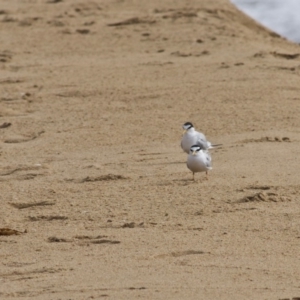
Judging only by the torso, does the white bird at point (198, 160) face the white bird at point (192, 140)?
no

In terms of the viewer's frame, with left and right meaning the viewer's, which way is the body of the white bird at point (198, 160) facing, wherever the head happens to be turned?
facing the viewer and to the left of the viewer
